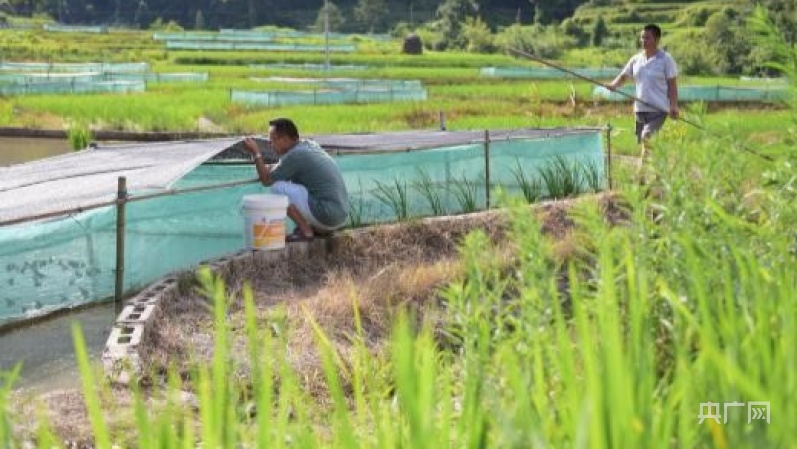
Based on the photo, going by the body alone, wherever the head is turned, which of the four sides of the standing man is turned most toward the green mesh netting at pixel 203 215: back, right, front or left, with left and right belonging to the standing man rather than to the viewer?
front

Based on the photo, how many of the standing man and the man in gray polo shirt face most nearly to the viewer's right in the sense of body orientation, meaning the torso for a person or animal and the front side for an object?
0

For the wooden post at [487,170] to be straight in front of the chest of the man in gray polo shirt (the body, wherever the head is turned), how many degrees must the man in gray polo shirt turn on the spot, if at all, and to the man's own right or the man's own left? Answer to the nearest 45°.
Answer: approximately 135° to the man's own right

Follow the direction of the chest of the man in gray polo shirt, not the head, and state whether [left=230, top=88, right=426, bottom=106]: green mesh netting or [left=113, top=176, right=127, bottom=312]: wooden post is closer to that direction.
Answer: the wooden post

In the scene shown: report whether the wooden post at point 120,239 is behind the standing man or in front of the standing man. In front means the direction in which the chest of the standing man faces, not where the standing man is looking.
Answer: in front

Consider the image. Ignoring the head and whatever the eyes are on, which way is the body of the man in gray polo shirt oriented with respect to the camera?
to the viewer's left

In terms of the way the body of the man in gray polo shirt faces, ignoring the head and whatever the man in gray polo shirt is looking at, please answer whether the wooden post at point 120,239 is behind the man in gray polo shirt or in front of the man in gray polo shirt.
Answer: in front

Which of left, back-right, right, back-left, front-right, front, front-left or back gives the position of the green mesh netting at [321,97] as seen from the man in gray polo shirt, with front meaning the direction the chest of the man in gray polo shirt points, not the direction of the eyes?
right

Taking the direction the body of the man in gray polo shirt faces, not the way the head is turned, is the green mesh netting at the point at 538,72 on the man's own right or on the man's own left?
on the man's own right
